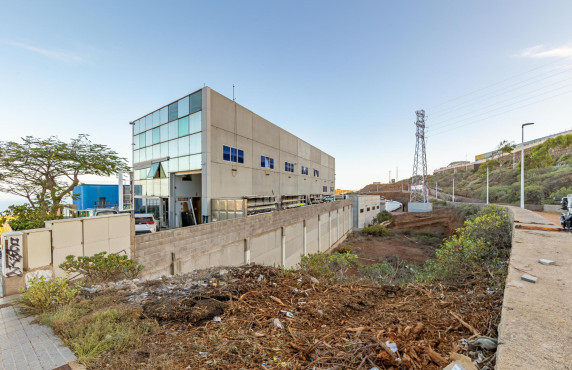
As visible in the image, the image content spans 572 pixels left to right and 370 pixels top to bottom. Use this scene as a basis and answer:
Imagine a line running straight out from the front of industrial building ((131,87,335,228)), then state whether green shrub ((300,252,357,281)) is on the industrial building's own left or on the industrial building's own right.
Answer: on the industrial building's own left

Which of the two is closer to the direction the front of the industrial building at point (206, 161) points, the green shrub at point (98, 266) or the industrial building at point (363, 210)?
the green shrub

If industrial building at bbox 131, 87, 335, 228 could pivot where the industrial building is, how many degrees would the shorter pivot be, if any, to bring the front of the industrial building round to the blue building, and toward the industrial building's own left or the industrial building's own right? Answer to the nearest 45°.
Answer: approximately 90° to the industrial building's own right

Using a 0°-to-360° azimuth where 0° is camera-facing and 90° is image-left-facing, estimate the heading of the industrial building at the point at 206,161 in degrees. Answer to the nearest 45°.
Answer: approximately 45°

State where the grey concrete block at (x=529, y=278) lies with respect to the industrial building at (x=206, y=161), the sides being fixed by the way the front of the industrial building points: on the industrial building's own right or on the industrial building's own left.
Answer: on the industrial building's own left

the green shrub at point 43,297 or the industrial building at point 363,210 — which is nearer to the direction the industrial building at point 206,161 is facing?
the green shrub

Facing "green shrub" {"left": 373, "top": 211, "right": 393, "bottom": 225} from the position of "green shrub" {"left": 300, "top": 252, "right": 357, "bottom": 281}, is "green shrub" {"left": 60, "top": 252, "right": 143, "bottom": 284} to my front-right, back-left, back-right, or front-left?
back-left
